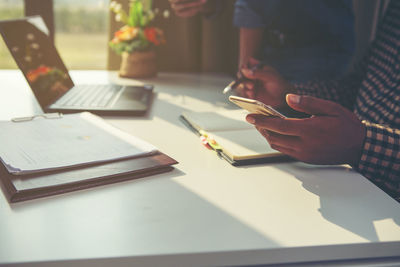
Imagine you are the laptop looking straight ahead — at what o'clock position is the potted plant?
The potted plant is roughly at 10 o'clock from the laptop.

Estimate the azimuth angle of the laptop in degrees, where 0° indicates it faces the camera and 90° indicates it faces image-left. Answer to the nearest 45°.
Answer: approximately 270°

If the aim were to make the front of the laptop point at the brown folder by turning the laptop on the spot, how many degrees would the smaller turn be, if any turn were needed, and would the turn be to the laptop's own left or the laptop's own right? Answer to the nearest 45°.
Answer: approximately 90° to the laptop's own right
